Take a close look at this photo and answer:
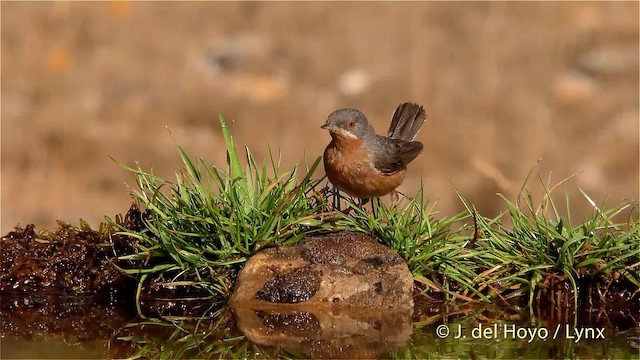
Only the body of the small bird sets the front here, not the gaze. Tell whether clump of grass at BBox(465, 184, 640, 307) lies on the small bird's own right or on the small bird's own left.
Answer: on the small bird's own left

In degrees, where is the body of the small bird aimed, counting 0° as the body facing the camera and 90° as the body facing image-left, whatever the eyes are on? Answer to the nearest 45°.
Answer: approximately 45°

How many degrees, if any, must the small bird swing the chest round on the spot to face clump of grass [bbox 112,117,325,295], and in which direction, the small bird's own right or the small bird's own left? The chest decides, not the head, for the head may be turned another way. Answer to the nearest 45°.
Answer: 0° — it already faces it
